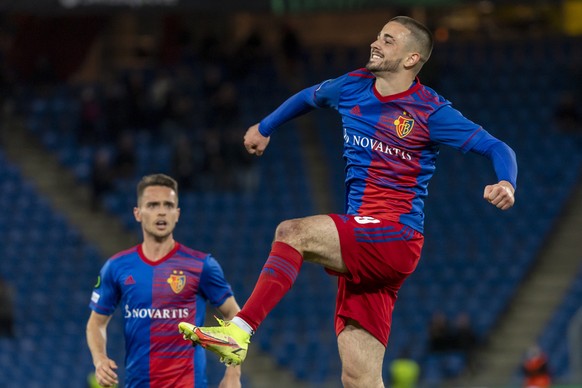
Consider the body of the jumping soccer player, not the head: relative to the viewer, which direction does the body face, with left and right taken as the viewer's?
facing the viewer and to the left of the viewer

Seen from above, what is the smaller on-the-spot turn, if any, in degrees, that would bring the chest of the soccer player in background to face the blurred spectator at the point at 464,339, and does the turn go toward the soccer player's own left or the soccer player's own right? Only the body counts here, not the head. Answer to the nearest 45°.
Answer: approximately 135° to the soccer player's own left

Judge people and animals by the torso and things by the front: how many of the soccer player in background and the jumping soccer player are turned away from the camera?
0

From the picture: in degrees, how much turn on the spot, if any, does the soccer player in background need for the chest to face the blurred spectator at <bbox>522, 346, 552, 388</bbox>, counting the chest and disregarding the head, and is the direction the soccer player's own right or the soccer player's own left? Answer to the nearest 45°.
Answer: approximately 135° to the soccer player's own left

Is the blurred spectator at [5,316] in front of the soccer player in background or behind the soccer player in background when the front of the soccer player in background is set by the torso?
behind

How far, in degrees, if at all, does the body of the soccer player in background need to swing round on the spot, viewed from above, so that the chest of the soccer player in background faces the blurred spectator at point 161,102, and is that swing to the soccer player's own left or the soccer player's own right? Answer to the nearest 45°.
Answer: approximately 180°

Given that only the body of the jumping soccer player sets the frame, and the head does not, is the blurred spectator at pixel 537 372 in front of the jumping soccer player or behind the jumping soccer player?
behind

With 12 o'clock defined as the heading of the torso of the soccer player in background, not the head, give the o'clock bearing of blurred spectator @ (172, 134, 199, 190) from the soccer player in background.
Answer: The blurred spectator is roughly at 6 o'clock from the soccer player in background.

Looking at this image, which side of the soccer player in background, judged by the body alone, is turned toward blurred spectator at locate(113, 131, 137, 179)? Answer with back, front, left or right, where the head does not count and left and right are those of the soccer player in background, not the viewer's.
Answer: back

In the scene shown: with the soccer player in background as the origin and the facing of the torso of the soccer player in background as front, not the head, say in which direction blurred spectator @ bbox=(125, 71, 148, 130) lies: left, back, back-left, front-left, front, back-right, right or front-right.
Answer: back

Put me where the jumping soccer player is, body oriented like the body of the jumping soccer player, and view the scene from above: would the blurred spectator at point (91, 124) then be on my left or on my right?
on my right

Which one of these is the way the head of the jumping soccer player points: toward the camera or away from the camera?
toward the camera

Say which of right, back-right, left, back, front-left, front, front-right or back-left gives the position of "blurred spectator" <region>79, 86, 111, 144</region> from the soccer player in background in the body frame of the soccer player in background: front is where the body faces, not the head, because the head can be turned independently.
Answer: back

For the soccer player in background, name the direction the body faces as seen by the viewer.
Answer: toward the camera

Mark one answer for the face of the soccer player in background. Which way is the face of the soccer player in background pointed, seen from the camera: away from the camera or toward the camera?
toward the camera
